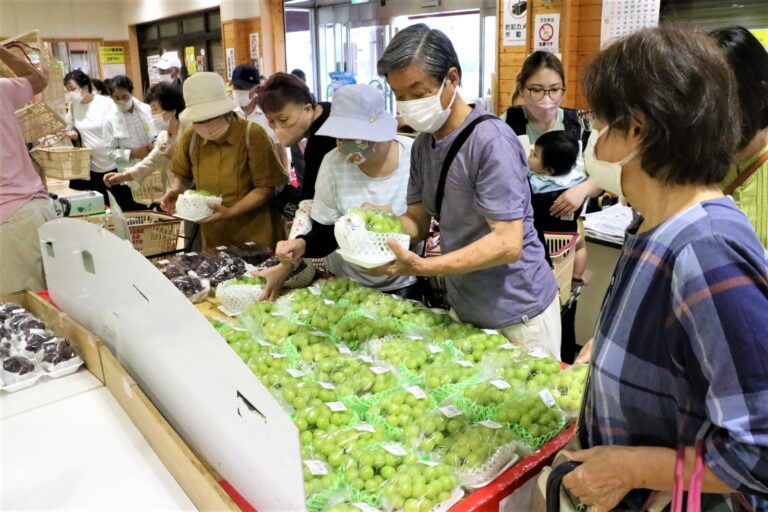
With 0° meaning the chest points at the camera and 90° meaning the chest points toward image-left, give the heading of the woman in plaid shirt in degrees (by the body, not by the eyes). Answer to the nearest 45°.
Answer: approximately 90°

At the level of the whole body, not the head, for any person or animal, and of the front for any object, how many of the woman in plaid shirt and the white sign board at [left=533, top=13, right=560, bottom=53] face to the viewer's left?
1

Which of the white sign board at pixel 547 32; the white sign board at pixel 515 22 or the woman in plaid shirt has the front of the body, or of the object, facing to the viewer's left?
the woman in plaid shirt

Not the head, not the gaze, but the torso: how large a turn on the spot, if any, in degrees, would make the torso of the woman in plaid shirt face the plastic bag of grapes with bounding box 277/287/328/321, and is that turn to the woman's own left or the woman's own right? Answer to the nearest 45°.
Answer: approximately 45° to the woman's own right

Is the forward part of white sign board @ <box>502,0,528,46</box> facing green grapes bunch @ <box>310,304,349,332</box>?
yes

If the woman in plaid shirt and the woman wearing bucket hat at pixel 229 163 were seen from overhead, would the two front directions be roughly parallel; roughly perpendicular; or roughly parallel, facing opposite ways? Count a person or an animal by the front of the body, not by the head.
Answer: roughly perpendicular

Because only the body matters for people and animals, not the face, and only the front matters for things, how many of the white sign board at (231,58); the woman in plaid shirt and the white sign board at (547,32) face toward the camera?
2

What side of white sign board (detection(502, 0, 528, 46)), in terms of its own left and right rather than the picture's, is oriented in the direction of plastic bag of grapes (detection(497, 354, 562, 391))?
front
